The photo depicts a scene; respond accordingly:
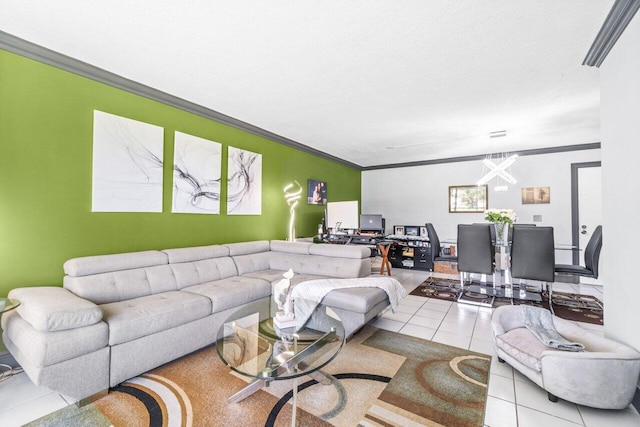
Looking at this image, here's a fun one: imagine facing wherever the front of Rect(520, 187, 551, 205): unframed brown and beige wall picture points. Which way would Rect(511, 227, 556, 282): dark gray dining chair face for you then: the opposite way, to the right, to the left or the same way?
the opposite way

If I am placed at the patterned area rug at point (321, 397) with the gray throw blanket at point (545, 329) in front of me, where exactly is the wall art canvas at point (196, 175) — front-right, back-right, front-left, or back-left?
back-left

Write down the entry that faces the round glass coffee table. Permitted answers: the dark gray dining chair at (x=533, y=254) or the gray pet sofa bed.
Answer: the gray pet sofa bed

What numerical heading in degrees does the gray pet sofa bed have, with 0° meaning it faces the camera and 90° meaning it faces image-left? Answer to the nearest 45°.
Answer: approximately 45°

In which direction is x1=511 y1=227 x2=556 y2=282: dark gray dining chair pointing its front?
away from the camera

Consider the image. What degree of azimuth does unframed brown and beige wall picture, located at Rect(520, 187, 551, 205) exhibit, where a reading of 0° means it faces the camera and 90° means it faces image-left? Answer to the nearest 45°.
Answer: approximately 0°

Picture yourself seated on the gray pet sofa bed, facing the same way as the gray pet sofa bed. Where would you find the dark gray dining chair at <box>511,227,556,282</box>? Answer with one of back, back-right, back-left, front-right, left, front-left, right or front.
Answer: back-right

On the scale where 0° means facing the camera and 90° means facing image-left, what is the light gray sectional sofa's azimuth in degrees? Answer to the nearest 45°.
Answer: approximately 315°

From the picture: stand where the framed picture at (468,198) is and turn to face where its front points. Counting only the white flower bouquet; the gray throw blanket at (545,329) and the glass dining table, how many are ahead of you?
3

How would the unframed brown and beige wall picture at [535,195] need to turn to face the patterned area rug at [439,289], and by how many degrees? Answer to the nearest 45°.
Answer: approximately 45° to its right
